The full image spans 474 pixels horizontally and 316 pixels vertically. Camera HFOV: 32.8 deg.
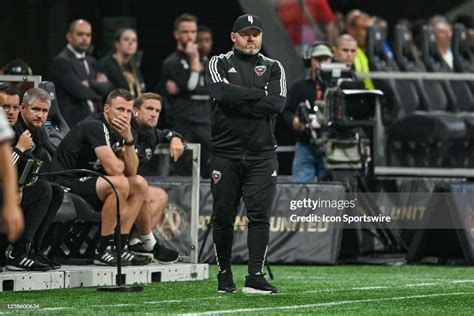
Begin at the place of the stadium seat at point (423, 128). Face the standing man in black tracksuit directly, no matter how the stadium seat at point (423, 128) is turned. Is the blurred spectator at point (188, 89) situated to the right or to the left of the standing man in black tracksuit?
right

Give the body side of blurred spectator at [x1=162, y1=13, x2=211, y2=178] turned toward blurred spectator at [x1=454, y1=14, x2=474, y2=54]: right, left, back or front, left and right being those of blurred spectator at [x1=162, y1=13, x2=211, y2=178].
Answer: left

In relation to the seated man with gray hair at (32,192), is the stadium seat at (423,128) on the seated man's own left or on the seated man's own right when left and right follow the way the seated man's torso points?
on the seated man's own left

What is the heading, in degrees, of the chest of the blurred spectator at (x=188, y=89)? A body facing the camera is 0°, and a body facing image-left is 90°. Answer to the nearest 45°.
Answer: approximately 315°

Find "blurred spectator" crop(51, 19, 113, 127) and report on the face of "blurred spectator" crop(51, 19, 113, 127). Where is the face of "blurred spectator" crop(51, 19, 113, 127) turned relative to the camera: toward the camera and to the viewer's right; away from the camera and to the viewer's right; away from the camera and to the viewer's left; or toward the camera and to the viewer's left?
toward the camera and to the viewer's right

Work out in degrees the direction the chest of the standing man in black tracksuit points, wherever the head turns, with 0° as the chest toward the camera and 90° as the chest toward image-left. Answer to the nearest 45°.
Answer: approximately 0°

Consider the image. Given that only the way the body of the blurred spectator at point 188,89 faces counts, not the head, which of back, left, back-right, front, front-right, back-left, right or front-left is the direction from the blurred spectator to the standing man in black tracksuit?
front-right

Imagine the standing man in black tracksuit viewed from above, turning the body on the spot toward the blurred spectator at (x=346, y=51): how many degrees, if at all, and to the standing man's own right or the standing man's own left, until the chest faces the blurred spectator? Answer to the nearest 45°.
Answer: approximately 180°

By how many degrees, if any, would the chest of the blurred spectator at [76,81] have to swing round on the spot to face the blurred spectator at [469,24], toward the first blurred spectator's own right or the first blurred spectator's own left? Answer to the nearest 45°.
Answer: approximately 90° to the first blurred spectator's own left

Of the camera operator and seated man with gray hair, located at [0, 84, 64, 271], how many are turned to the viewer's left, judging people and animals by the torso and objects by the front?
0

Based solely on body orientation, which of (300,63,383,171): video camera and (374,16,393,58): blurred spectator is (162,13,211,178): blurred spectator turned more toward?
the video camera
